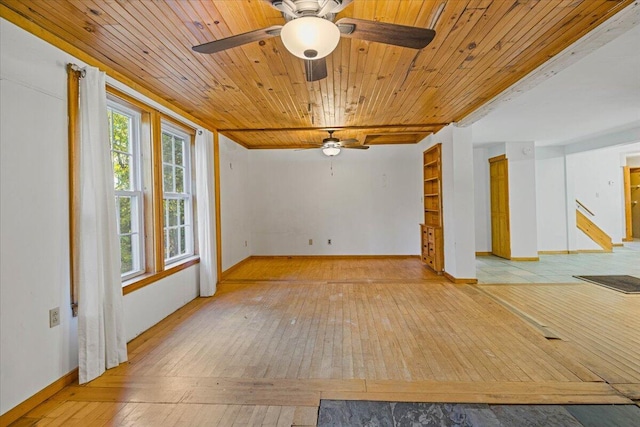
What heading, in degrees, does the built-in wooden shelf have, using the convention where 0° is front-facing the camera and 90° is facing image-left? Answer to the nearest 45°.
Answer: approximately 45°

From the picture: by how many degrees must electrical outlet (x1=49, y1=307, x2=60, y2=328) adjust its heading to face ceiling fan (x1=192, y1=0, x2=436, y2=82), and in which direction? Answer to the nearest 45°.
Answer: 0° — it already faces it

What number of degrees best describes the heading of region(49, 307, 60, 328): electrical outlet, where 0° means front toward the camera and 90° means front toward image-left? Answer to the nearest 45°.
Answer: approximately 315°

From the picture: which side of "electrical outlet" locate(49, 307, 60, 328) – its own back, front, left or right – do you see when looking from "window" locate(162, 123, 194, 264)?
left

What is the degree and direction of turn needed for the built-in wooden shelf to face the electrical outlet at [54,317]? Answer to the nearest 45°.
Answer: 0° — it already faces it

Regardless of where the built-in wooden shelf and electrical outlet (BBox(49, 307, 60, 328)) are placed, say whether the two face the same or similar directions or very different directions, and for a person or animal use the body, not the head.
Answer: very different directions

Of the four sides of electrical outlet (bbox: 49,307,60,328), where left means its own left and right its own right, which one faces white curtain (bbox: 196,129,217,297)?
left
